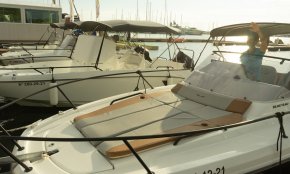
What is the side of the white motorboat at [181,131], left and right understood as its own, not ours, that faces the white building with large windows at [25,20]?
right

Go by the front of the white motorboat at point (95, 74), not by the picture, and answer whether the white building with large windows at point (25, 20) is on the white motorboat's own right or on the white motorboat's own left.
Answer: on the white motorboat's own right

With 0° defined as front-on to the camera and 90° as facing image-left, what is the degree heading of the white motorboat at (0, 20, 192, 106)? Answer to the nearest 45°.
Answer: approximately 45°

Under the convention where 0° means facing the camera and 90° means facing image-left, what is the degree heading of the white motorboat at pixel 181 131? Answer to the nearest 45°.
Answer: approximately 45°
